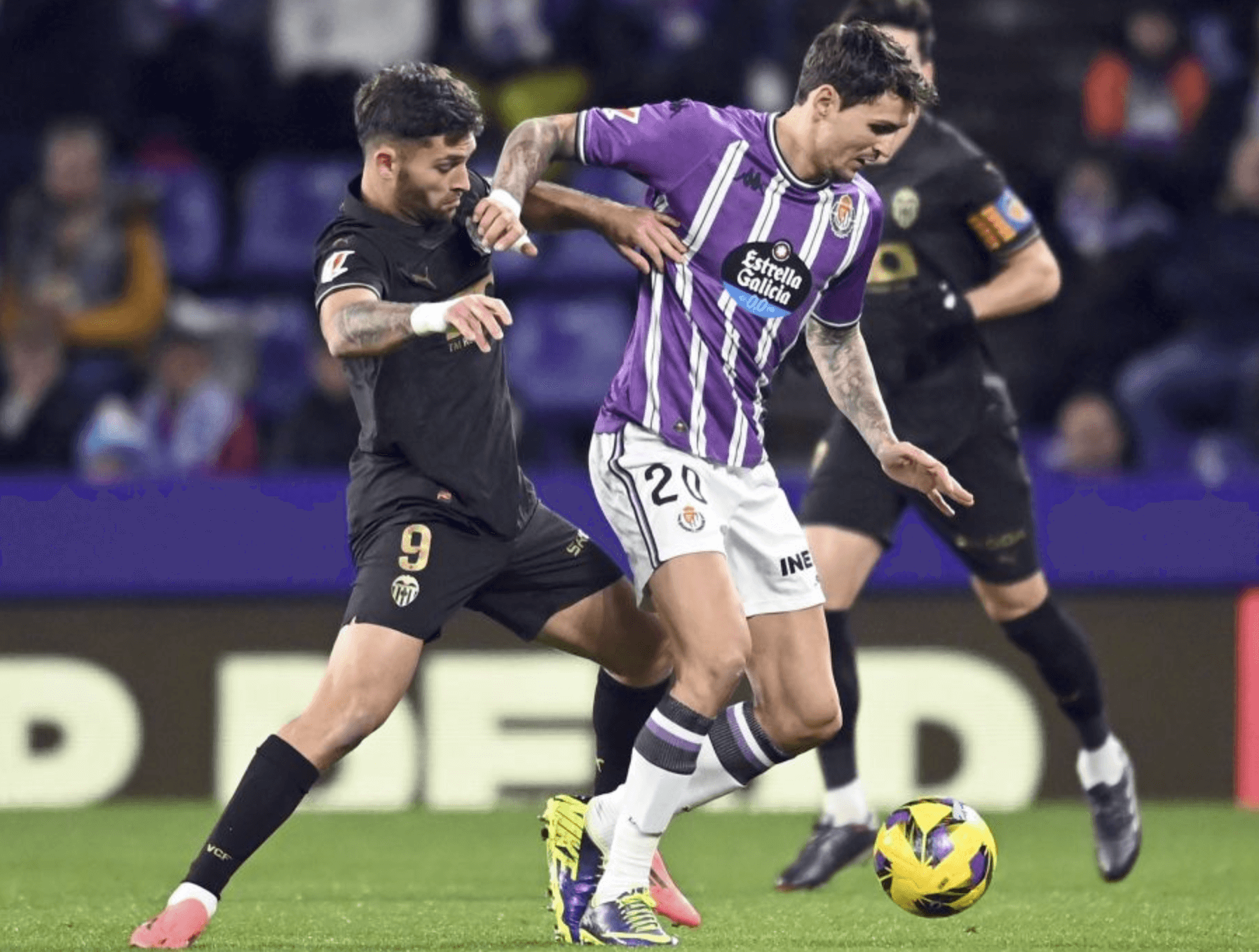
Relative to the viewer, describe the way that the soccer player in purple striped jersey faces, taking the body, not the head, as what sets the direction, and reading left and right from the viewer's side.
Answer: facing the viewer and to the right of the viewer

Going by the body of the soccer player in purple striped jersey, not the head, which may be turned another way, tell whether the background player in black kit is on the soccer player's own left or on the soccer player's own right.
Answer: on the soccer player's own left

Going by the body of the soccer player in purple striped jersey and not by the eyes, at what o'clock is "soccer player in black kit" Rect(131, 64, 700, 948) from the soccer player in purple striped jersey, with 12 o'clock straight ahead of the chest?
The soccer player in black kit is roughly at 4 o'clock from the soccer player in purple striped jersey.

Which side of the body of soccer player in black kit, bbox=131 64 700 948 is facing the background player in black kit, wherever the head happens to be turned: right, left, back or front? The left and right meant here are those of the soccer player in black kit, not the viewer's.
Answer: left

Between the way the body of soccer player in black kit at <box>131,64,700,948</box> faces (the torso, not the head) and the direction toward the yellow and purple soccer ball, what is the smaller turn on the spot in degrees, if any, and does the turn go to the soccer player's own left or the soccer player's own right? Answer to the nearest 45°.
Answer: approximately 45° to the soccer player's own left

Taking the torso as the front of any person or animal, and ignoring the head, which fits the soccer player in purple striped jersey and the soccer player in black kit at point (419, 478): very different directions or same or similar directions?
same or similar directions

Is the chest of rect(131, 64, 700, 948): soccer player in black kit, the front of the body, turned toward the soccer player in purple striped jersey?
yes

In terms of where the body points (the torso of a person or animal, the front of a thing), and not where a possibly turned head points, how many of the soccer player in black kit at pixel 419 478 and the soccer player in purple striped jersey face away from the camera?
0

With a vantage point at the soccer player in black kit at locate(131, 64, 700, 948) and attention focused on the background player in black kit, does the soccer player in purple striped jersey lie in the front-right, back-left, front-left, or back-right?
front-right

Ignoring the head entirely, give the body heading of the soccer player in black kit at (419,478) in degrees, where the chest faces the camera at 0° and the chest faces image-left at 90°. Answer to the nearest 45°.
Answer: approximately 315°
